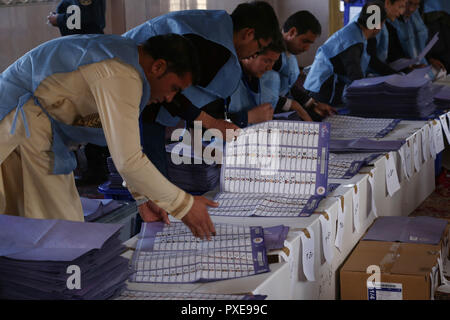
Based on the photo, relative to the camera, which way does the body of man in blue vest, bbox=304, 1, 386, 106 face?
to the viewer's right

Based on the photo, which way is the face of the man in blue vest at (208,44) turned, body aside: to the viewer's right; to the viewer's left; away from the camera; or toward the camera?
to the viewer's right

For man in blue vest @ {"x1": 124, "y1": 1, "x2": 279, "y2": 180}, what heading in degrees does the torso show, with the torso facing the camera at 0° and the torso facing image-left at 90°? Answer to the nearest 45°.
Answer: approximately 270°

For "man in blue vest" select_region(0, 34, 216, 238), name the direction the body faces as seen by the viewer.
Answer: to the viewer's right

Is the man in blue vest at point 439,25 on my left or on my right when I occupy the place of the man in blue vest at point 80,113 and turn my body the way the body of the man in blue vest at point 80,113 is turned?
on my left

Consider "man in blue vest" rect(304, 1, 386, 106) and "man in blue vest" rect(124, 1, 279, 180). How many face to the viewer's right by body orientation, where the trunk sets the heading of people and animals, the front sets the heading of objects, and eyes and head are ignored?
2

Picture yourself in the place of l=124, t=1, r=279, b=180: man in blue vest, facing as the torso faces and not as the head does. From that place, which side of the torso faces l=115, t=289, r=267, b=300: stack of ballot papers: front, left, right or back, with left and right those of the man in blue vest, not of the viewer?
right
